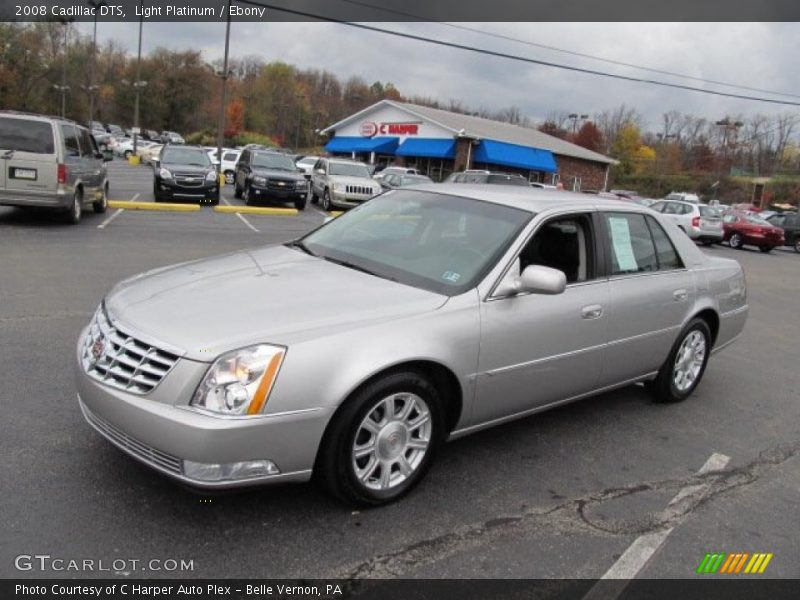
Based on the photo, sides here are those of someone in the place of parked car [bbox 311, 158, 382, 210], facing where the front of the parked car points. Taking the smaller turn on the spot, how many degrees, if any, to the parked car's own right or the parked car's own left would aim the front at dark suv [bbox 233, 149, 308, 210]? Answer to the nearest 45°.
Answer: approximately 90° to the parked car's own right

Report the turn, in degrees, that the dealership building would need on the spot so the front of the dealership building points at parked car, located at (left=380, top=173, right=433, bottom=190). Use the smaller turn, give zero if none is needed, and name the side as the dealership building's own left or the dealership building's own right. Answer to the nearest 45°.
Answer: approximately 45° to the dealership building's own left

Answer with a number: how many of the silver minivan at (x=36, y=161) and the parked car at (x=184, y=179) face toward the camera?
1

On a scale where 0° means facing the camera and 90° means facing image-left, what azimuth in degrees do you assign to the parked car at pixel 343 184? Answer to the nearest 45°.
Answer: approximately 315°

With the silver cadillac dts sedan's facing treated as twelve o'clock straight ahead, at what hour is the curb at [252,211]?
The curb is roughly at 4 o'clock from the silver cadillac dts sedan.

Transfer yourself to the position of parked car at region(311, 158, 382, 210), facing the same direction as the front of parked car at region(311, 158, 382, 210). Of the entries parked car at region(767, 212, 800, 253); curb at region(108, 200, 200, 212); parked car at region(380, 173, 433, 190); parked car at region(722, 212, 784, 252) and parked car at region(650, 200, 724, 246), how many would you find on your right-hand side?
1

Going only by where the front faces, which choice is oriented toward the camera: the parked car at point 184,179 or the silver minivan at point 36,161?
the parked car

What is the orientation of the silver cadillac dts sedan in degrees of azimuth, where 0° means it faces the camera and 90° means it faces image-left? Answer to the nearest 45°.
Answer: approximately 45°

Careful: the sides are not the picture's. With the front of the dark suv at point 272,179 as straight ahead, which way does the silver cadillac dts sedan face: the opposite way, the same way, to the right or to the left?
to the right

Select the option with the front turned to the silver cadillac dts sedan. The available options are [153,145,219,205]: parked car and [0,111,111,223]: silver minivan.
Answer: the parked car

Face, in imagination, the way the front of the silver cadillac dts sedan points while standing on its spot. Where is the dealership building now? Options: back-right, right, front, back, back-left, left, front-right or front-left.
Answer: back-right

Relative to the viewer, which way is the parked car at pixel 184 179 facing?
toward the camera

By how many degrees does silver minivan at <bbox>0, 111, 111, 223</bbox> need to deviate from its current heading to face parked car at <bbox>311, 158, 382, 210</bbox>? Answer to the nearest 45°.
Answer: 0° — it already faces it

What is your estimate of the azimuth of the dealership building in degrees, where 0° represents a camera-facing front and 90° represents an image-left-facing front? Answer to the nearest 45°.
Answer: approximately 45°

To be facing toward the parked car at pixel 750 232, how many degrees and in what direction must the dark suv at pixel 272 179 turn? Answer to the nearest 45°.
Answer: approximately 45° to its left

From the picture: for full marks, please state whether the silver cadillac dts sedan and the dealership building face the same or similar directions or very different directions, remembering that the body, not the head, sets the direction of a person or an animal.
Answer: same or similar directions
